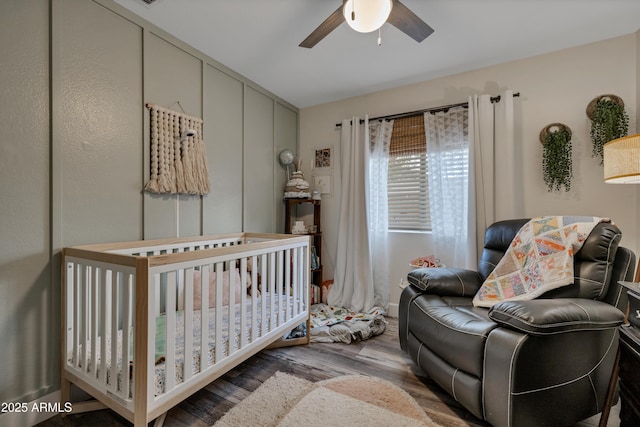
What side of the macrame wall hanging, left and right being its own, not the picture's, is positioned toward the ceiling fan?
front

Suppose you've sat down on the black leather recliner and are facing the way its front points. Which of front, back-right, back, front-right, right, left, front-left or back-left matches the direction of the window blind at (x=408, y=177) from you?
right

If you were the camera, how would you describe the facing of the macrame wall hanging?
facing the viewer and to the right of the viewer

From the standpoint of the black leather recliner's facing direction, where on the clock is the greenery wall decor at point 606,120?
The greenery wall decor is roughly at 5 o'clock from the black leather recliner.

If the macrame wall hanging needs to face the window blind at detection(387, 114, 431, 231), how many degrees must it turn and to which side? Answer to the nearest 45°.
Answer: approximately 45° to its left

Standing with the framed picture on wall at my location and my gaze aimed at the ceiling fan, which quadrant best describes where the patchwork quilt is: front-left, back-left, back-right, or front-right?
front-left

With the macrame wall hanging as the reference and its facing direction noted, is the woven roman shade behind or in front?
in front

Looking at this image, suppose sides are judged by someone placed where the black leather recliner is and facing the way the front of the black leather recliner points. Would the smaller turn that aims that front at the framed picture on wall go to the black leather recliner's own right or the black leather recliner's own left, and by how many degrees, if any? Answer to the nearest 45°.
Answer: approximately 90° to the black leather recliner's own right

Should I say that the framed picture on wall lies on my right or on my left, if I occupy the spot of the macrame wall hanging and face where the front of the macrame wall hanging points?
on my left

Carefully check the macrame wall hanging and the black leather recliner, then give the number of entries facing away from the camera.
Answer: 0

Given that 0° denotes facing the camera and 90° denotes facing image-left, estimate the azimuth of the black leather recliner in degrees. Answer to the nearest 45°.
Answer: approximately 45°

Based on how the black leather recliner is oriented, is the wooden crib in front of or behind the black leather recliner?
in front

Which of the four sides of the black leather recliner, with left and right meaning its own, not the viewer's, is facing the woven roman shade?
right

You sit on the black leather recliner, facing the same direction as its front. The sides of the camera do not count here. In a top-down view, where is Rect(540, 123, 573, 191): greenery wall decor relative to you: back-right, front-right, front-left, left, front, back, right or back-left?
back-right
